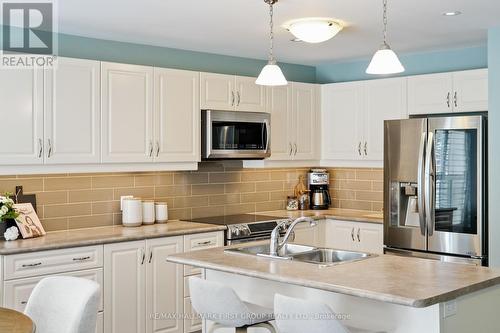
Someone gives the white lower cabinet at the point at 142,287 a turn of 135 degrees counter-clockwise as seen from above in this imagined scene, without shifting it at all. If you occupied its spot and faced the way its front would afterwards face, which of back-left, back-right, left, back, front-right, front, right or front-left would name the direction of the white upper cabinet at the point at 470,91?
right

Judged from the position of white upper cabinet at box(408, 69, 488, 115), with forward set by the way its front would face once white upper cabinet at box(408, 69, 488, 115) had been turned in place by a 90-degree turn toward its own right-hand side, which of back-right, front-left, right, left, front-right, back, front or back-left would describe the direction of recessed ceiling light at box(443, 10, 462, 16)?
back-left

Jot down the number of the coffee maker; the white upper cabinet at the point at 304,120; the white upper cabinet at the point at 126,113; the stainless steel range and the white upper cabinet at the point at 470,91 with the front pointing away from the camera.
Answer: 0

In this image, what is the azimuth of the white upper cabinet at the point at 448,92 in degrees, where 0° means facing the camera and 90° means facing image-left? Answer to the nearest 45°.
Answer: approximately 45°

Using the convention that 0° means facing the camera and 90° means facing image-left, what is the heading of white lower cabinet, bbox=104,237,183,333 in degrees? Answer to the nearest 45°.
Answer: approximately 315°

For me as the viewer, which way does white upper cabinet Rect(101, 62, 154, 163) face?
facing the viewer and to the right of the viewer

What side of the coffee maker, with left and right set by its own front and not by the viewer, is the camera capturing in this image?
front

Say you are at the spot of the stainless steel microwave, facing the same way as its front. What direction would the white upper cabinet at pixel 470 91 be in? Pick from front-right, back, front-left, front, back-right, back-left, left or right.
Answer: front-left

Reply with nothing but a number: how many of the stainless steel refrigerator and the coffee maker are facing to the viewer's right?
0

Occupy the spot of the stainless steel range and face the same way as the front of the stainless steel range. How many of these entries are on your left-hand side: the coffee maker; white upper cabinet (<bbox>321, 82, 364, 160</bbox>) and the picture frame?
2

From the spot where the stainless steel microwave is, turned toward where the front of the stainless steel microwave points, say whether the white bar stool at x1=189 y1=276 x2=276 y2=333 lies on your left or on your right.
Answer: on your right

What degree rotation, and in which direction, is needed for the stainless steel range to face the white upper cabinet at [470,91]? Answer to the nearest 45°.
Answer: approximately 45° to its left
